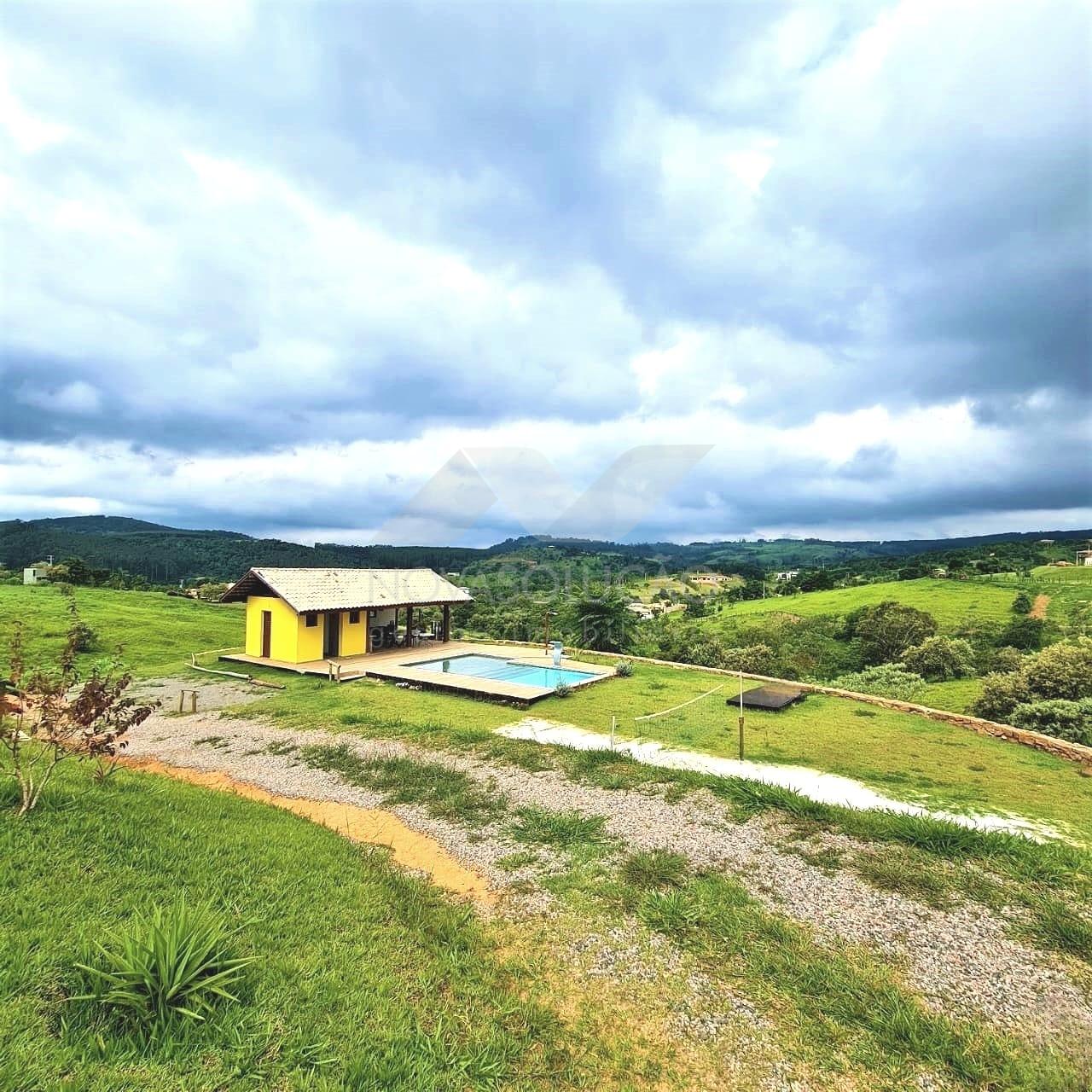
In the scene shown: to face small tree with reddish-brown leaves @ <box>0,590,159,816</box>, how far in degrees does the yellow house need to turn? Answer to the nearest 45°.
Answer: approximately 45° to its right

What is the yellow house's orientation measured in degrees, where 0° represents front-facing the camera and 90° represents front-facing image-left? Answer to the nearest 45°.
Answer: approximately 315°

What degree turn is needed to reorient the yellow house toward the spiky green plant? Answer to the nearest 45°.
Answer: approximately 45° to its right
